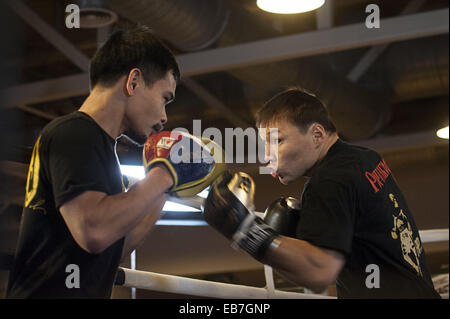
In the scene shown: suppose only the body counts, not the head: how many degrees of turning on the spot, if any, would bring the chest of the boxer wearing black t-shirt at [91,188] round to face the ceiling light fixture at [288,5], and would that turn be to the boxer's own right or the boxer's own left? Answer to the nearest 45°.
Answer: approximately 45° to the boxer's own left

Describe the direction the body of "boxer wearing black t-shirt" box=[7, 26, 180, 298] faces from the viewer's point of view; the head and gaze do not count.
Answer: to the viewer's right

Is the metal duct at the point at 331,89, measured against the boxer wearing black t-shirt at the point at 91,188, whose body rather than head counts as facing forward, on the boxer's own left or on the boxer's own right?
on the boxer's own left

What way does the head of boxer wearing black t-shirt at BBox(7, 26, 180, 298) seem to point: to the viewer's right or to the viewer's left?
to the viewer's right

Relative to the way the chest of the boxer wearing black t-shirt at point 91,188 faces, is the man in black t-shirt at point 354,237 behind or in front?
in front
